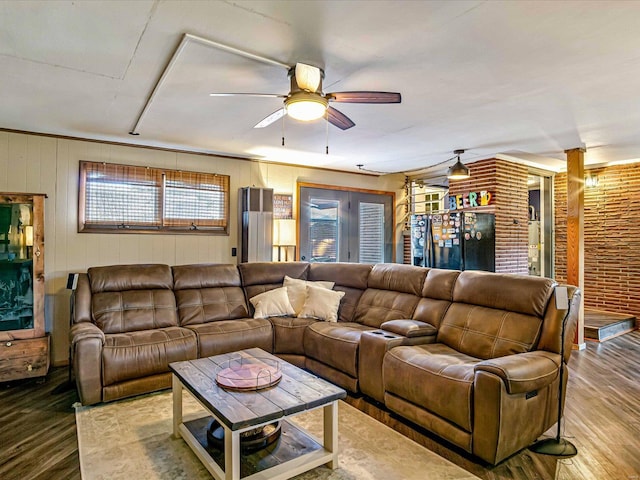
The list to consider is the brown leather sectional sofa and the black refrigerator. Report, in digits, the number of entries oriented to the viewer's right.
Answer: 0

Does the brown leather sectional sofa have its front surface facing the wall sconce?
no

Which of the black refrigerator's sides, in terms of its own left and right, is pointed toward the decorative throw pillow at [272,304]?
front

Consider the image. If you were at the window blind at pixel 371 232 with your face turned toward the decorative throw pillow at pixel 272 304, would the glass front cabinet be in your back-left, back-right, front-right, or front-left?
front-right

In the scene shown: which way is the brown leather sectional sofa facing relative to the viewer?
toward the camera

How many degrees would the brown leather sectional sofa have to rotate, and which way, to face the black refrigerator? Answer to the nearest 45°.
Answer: approximately 135° to its left

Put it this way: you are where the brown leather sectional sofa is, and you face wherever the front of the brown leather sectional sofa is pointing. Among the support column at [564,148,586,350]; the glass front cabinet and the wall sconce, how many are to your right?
1

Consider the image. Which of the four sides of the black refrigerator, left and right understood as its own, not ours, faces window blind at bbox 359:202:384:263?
right

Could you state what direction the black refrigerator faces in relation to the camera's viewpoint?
facing the viewer and to the left of the viewer

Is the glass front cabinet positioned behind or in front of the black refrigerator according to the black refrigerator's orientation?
in front

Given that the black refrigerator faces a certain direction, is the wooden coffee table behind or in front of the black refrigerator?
in front

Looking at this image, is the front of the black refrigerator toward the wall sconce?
no

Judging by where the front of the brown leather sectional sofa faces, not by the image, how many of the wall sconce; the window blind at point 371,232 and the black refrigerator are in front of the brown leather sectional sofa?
0

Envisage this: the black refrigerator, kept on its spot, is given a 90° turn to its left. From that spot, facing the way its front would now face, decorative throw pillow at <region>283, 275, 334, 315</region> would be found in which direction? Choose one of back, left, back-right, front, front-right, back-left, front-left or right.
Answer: right

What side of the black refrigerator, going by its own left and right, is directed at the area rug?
front
